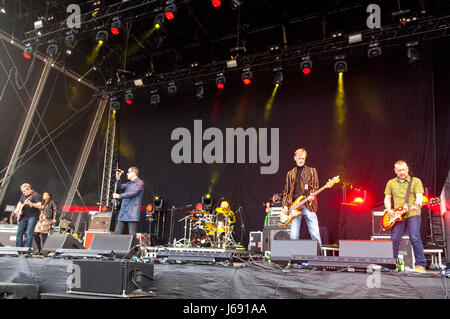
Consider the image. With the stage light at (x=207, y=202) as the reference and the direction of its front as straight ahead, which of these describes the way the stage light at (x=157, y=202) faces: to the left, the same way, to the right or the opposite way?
the same way

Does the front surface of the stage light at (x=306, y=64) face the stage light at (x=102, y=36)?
no

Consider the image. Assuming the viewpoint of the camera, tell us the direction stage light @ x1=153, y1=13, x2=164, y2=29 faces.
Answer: facing the viewer and to the left of the viewer

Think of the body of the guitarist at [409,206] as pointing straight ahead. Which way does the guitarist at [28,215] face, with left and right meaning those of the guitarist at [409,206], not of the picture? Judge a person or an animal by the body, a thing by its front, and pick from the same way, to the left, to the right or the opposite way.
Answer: the same way

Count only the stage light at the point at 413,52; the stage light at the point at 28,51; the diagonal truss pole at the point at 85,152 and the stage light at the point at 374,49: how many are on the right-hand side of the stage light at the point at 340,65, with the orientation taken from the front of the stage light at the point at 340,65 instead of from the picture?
2

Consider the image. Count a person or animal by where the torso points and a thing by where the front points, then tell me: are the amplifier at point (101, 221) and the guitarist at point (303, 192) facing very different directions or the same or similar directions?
same or similar directions

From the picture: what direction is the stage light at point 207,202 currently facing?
toward the camera

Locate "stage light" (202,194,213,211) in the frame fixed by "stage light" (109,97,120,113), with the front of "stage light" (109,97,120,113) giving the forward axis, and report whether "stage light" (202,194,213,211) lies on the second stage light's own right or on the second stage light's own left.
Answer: on the second stage light's own left

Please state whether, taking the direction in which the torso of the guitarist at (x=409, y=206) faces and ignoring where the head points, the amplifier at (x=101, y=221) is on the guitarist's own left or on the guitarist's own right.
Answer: on the guitarist's own right

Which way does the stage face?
toward the camera

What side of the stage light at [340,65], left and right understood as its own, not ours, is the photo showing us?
front

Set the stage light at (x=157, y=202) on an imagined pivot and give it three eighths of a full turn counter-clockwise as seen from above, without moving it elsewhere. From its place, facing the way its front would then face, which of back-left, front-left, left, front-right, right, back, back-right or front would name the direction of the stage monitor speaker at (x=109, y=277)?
back-right
